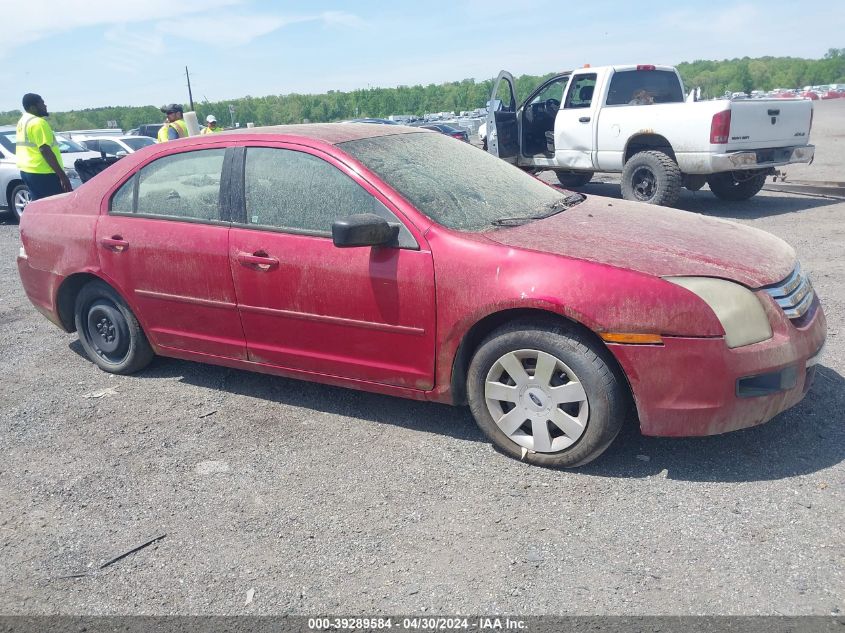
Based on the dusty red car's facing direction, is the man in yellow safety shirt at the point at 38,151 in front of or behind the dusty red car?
behind

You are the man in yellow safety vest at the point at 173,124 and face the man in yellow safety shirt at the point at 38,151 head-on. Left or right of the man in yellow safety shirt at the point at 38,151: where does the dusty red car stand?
left

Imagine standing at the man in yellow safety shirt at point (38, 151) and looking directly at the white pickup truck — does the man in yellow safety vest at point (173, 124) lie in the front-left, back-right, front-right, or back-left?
front-left

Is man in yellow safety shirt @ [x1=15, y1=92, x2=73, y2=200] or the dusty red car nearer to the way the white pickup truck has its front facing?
the man in yellow safety shirt

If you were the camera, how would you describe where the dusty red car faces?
facing the viewer and to the right of the viewer

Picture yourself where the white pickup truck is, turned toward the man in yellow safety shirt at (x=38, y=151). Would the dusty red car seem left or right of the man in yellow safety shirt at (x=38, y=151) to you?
left

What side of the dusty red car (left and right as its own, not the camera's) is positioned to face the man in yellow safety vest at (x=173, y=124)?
back

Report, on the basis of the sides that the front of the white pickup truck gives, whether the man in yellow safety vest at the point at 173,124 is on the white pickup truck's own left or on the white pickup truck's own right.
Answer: on the white pickup truck's own left

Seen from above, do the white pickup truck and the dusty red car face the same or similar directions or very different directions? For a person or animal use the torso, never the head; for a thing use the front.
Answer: very different directions

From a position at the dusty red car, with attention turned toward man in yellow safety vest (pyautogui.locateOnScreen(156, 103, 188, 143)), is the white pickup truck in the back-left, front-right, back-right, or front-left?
front-right

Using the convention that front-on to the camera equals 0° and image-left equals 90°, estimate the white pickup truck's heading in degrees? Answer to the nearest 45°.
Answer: approximately 135°
